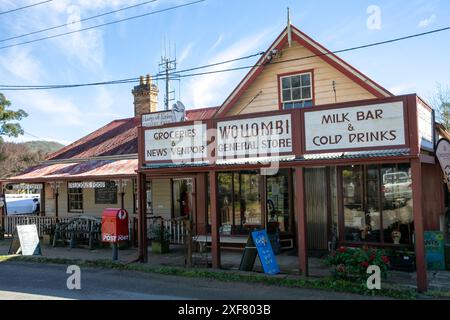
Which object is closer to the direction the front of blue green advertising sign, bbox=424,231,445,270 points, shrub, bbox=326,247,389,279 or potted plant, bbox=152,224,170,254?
the shrub

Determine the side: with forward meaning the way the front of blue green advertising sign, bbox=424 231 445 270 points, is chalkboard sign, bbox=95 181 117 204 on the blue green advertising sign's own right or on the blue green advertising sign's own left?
on the blue green advertising sign's own right

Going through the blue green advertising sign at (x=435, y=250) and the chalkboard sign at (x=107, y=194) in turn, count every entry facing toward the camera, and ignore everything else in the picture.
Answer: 2

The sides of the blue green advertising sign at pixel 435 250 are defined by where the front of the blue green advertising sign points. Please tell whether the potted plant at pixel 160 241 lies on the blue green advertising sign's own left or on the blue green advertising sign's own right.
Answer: on the blue green advertising sign's own right

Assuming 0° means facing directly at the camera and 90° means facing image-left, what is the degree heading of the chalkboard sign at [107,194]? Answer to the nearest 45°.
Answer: approximately 0°
